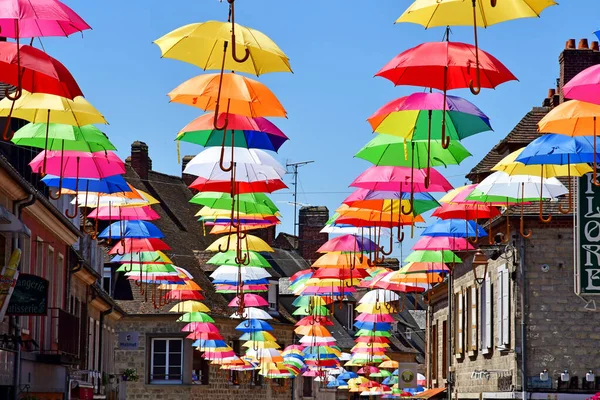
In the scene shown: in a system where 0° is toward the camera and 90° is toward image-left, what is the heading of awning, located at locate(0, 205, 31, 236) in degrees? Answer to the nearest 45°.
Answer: approximately 270°

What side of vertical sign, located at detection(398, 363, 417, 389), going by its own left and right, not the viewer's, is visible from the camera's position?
front

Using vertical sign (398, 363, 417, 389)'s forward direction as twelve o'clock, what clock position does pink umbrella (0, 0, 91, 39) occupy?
The pink umbrella is roughly at 12 o'clock from the vertical sign.

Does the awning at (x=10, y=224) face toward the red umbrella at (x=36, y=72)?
no

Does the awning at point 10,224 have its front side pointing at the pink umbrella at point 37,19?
no

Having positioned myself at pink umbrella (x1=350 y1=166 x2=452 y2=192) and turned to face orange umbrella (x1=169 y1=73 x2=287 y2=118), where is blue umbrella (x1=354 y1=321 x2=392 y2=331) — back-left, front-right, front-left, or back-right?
back-right

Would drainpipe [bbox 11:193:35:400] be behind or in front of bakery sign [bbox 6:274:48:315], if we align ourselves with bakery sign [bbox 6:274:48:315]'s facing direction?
behind

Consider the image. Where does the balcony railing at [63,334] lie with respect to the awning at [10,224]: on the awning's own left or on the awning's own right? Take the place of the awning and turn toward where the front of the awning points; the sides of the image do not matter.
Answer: on the awning's own left

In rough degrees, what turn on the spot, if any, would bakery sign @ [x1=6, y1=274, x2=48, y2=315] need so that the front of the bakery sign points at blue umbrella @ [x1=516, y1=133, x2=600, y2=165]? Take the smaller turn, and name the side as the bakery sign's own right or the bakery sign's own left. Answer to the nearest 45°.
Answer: approximately 45° to the bakery sign's own left

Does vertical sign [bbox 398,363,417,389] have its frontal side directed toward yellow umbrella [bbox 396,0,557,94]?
yes

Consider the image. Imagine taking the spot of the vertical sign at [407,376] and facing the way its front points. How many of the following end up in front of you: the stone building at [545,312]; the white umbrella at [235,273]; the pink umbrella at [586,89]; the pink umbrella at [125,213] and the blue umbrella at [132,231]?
5
